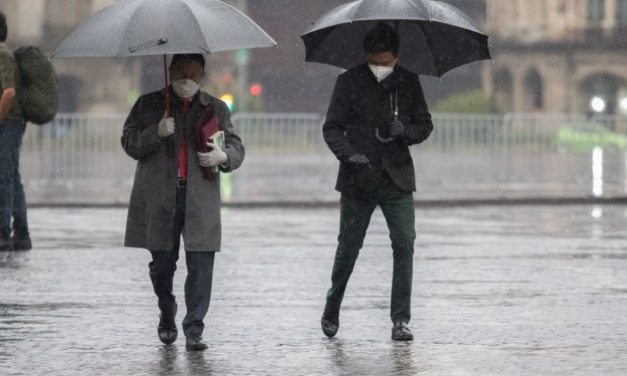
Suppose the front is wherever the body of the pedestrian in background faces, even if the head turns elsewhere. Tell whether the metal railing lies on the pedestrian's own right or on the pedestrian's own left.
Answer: on the pedestrian's own right

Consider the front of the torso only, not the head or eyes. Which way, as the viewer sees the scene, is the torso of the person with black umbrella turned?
toward the camera

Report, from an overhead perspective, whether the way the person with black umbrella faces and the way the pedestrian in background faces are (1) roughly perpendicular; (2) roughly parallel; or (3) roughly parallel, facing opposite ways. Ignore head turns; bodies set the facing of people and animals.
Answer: roughly perpendicular

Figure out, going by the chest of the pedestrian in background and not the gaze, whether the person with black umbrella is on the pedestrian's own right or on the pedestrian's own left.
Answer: on the pedestrian's own left

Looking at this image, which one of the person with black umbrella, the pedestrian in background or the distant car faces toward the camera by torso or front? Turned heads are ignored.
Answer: the person with black umbrella

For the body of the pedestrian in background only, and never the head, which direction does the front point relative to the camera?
to the viewer's left
